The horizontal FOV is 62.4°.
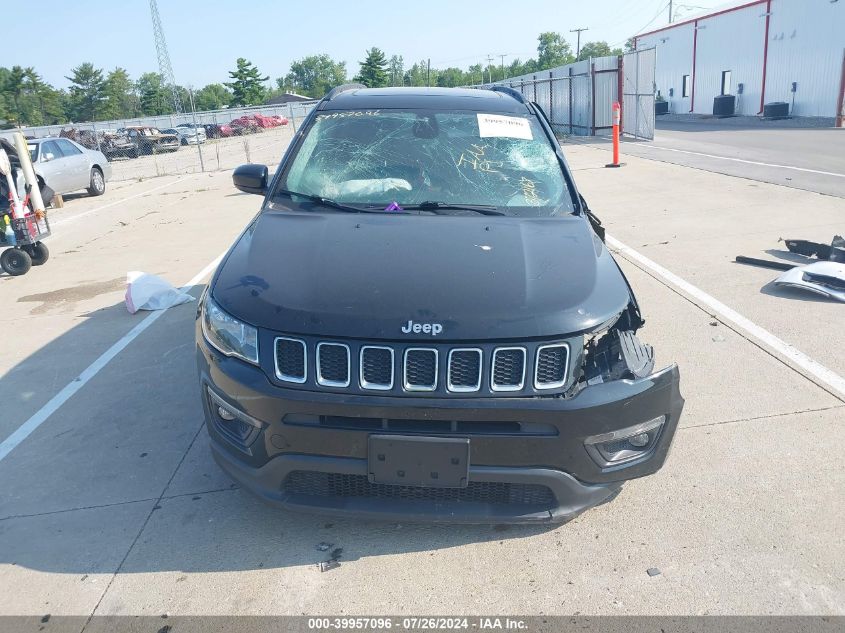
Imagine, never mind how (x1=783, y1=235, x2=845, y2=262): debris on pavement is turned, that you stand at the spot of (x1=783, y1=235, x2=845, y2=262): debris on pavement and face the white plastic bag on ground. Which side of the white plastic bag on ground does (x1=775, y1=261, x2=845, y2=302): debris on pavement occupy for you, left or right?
left

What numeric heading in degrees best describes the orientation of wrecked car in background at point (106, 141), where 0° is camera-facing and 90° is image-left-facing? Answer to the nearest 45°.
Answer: approximately 315°

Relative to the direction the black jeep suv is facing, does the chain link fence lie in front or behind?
behind

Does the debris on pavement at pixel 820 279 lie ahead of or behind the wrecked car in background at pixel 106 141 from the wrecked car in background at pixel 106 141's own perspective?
ahead

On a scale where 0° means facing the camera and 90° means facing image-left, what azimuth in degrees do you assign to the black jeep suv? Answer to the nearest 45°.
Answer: approximately 0°

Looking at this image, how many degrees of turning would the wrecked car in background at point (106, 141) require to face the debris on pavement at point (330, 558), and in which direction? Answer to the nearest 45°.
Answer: approximately 45° to its right

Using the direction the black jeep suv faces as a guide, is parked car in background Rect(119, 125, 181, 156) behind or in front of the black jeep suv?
behind

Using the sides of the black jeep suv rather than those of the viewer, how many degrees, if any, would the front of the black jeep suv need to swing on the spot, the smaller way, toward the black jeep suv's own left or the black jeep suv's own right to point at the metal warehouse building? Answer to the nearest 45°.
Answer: approximately 135° to the black jeep suv's own left

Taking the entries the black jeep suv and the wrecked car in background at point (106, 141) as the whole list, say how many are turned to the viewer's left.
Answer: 0

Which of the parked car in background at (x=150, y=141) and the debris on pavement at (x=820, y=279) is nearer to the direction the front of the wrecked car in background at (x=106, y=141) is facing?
the debris on pavement
